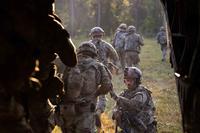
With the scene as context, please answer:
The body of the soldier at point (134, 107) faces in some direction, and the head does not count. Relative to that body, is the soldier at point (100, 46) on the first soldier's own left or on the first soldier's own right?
on the first soldier's own right

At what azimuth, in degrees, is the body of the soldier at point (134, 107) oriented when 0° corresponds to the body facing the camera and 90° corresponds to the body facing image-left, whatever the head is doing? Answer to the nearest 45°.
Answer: approximately 45°

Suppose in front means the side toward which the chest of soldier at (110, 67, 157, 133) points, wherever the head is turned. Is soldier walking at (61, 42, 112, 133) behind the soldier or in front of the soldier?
in front

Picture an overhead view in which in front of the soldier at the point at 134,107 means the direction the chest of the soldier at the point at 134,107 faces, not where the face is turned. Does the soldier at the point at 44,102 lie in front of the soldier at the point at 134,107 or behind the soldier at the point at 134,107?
in front
